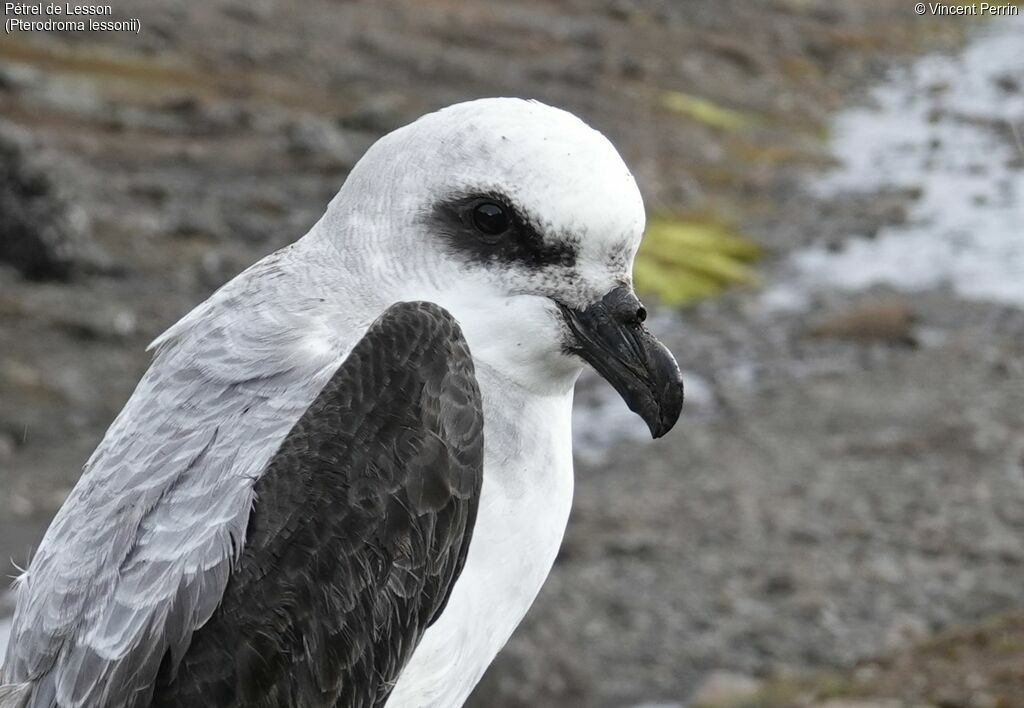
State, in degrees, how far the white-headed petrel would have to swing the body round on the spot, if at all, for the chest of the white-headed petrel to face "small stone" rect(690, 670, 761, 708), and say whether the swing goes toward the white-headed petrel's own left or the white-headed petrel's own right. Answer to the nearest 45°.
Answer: approximately 45° to the white-headed petrel's own left

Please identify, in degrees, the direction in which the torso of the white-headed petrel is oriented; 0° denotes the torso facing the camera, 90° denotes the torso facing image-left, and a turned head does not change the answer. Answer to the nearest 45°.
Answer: approximately 270°
